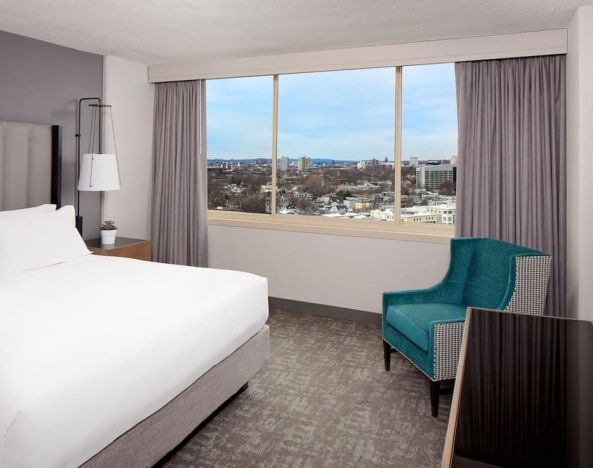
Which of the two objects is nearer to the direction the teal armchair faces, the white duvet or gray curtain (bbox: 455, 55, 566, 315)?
the white duvet

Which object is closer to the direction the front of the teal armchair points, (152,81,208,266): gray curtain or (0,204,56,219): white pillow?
the white pillow

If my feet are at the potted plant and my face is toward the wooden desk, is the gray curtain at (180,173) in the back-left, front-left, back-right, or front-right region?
back-left

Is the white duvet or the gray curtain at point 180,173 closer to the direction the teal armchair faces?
the white duvet

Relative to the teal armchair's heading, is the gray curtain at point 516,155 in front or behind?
behind

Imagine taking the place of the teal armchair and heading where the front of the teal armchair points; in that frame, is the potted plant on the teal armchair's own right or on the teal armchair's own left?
on the teal armchair's own right

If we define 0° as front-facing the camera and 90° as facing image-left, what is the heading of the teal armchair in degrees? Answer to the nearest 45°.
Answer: approximately 45°
